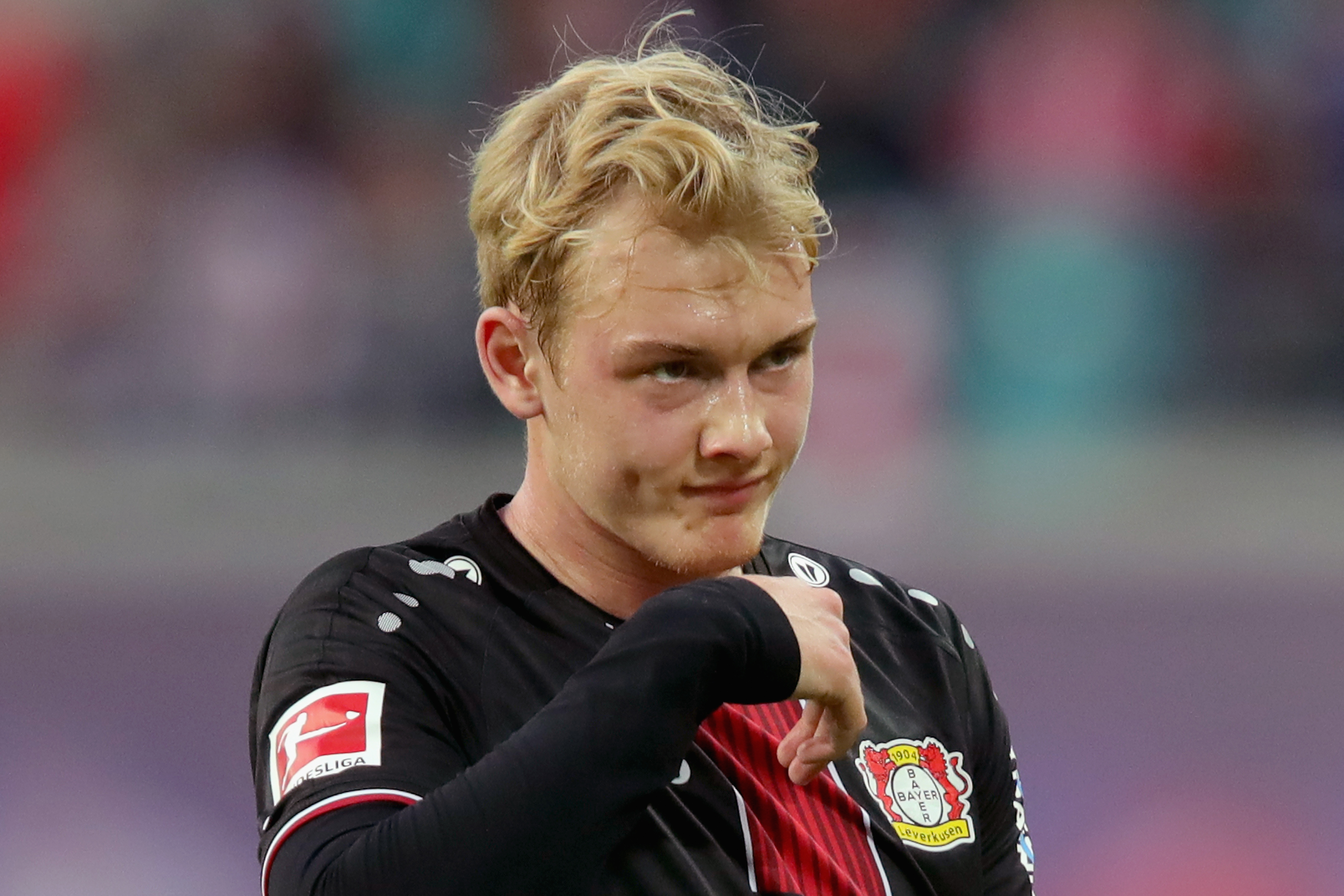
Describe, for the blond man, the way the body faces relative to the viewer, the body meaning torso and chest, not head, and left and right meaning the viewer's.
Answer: facing the viewer and to the right of the viewer

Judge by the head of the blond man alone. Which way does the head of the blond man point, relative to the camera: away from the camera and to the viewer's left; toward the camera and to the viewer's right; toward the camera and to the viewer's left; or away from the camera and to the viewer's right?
toward the camera and to the viewer's right
